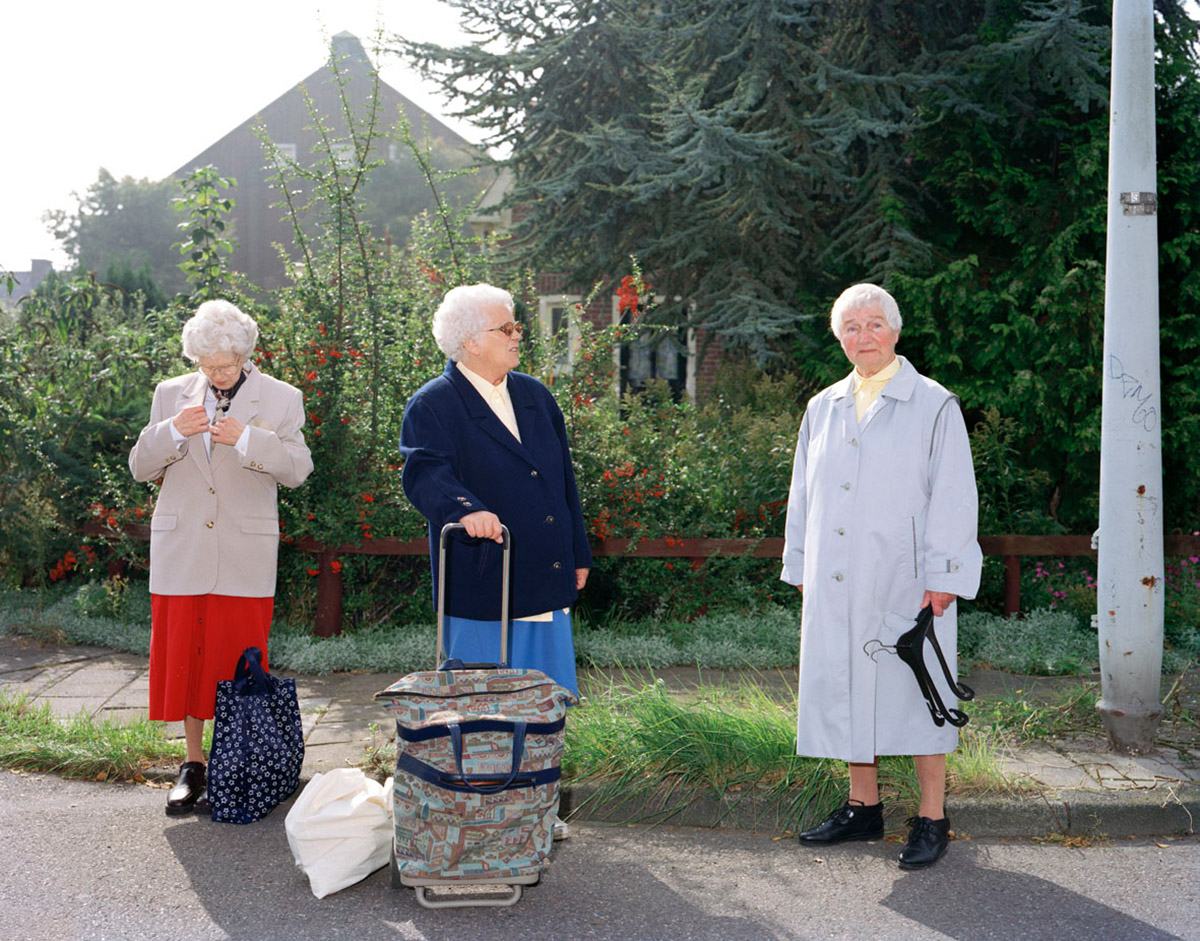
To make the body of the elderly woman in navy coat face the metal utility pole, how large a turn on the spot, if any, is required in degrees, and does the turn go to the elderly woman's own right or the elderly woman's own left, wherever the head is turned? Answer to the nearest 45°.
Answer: approximately 45° to the elderly woman's own left

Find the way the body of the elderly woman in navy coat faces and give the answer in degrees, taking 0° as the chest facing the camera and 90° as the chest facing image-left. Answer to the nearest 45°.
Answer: approximately 315°

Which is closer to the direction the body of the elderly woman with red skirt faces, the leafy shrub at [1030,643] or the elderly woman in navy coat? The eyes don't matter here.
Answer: the elderly woman in navy coat

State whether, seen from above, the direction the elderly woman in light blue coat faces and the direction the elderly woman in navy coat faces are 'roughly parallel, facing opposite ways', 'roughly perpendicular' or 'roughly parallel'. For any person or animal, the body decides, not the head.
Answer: roughly perpendicular

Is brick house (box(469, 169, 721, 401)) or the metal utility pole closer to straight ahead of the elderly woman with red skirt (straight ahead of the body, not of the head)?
the metal utility pole

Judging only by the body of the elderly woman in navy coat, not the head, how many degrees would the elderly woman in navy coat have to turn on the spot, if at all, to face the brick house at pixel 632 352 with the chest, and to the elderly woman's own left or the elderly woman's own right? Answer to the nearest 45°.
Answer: approximately 135° to the elderly woman's own left

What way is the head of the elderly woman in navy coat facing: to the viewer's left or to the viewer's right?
to the viewer's right
